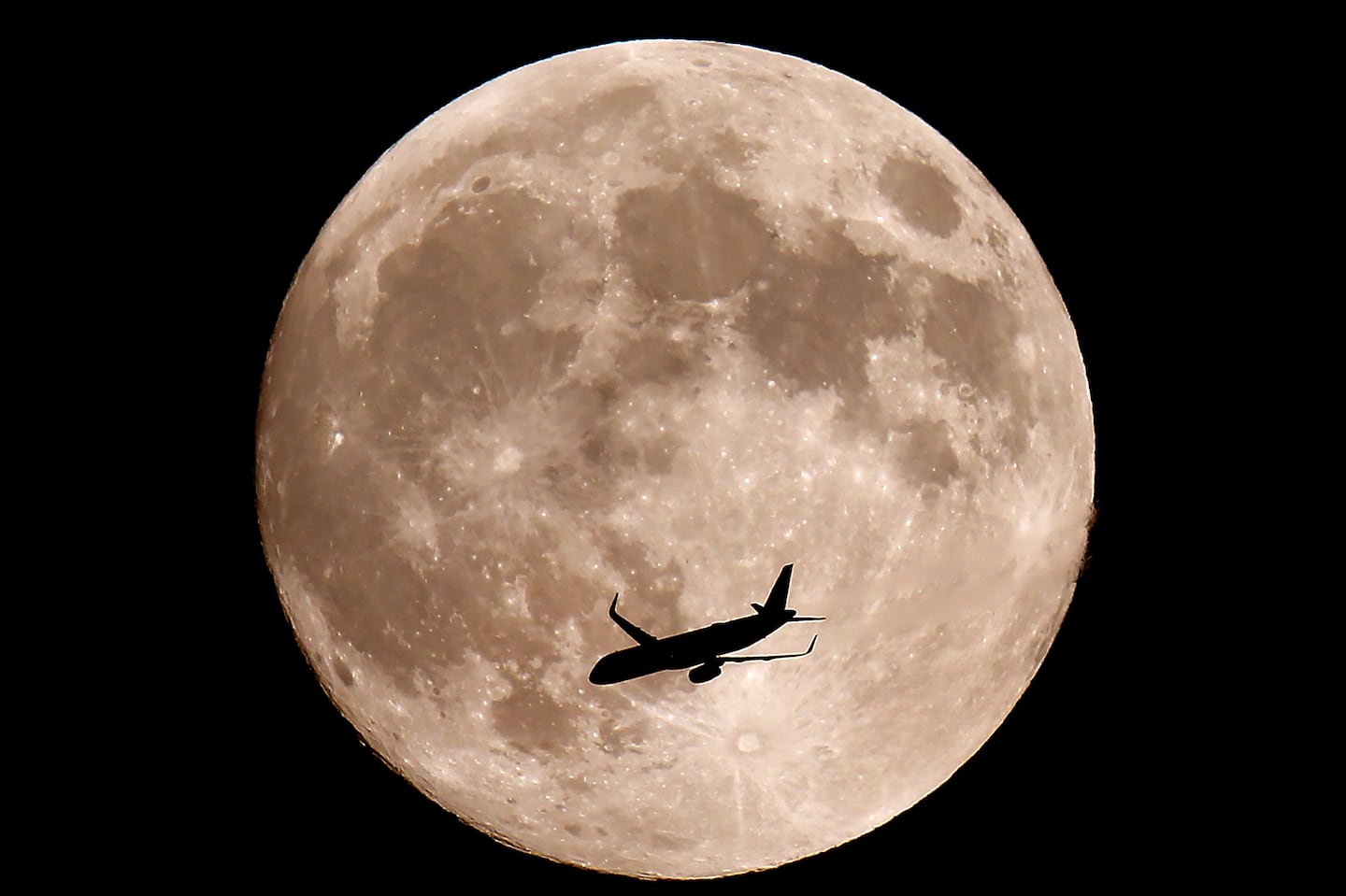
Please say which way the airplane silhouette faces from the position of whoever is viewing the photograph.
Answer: facing the viewer and to the left of the viewer
